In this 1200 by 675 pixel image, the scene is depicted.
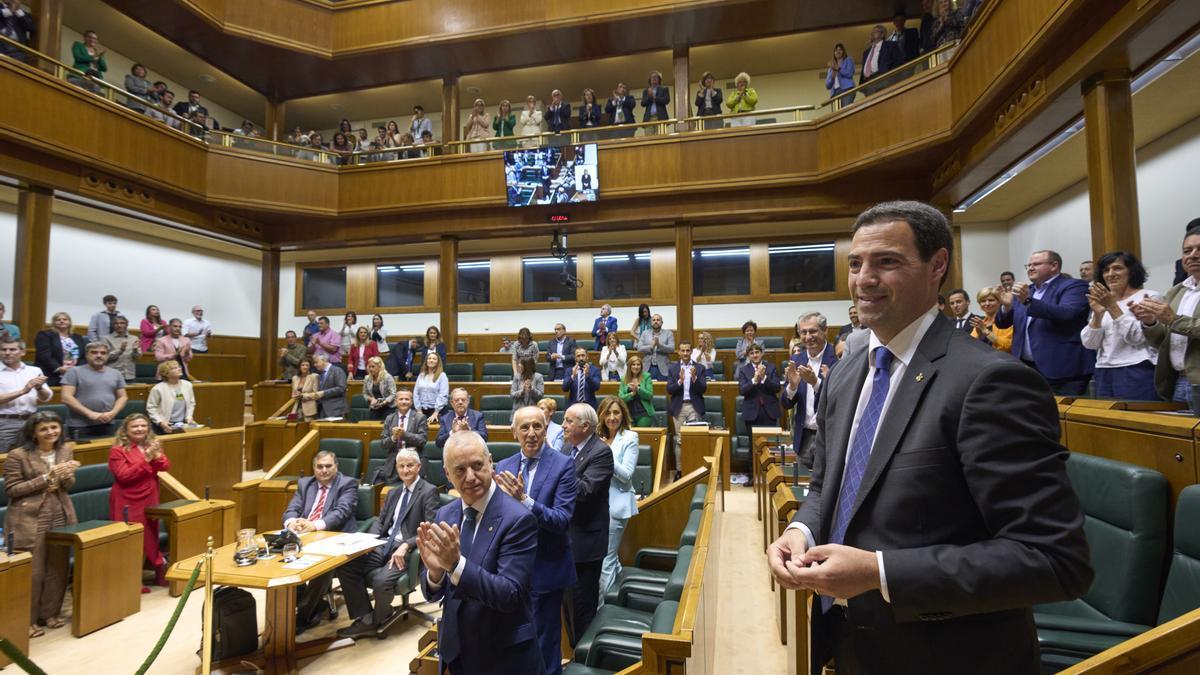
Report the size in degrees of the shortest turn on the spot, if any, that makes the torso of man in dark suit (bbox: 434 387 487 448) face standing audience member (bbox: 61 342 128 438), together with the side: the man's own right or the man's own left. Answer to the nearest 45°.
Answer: approximately 90° to the man's own right

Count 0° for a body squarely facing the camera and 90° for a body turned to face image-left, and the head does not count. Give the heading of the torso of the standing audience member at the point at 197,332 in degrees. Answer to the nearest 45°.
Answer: approximately 315°

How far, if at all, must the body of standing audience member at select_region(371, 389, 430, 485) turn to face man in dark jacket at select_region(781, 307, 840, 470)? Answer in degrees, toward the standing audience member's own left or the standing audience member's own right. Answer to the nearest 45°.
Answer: approximately 45° to the standing audience member's own left

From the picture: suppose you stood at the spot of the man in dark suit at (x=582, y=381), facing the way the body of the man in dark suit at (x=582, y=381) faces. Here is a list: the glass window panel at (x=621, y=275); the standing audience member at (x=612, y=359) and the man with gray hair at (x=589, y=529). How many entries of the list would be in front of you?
1

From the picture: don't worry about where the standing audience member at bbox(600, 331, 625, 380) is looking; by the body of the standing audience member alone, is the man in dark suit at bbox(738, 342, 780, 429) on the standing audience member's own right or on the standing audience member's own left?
on the standing audience member's own left

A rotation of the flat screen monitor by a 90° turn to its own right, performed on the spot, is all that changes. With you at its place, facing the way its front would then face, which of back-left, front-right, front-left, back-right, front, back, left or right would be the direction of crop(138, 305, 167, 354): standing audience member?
front
